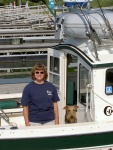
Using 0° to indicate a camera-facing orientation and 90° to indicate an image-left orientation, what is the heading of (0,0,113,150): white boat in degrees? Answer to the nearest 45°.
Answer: approximately 225°

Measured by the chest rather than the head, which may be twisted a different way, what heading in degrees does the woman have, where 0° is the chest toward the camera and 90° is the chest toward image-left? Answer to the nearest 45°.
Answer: approximately 0°
